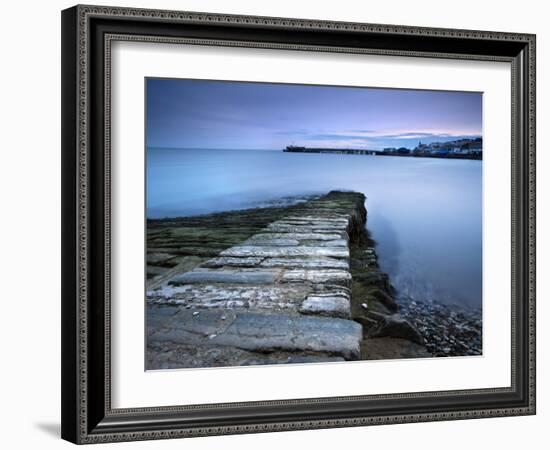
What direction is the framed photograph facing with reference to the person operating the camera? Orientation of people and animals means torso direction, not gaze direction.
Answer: facing the viewer and to the right of the viewer
